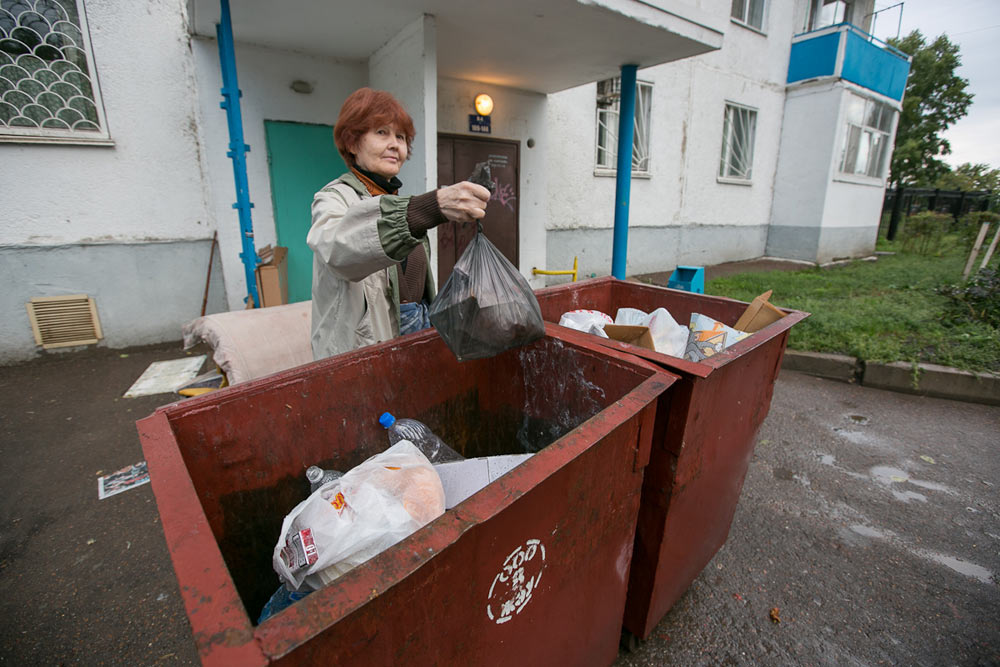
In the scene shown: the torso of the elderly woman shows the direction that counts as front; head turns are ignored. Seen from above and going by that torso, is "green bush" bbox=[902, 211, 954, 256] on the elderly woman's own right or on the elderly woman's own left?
on the elderly woman's own left

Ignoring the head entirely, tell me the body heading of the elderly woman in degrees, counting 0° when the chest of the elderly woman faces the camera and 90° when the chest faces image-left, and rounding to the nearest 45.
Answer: approximately 315°

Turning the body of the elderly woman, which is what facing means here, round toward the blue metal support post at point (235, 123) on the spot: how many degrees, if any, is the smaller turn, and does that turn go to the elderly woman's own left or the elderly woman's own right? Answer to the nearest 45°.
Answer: approximately 180°

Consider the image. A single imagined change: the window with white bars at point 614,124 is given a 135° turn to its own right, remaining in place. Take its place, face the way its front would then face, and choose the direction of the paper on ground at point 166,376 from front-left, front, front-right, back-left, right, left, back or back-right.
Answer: left

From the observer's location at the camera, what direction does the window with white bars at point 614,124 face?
facing the viewer

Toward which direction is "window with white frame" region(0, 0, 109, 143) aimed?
toward the camera

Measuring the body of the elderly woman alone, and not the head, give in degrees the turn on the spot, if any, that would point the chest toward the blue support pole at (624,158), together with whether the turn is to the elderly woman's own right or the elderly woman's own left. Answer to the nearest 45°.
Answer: approximately 90° to the elderly woman's own left

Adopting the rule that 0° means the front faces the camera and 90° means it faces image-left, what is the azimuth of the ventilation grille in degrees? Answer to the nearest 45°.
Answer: approximately 0°

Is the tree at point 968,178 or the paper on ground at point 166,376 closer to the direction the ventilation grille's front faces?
the paper on ground

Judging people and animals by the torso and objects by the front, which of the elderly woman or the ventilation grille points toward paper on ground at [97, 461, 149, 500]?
the ventilation grille

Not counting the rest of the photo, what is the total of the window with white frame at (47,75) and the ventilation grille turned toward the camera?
2

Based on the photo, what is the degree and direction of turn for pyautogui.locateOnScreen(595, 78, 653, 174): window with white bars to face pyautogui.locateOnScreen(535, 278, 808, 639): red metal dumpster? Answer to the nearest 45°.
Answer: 0° — it already faces it

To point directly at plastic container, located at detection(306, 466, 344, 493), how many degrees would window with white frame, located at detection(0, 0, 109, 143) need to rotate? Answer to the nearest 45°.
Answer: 0° — it already faces it

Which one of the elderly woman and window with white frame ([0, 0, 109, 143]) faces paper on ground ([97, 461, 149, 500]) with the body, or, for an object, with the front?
the window with white frame
